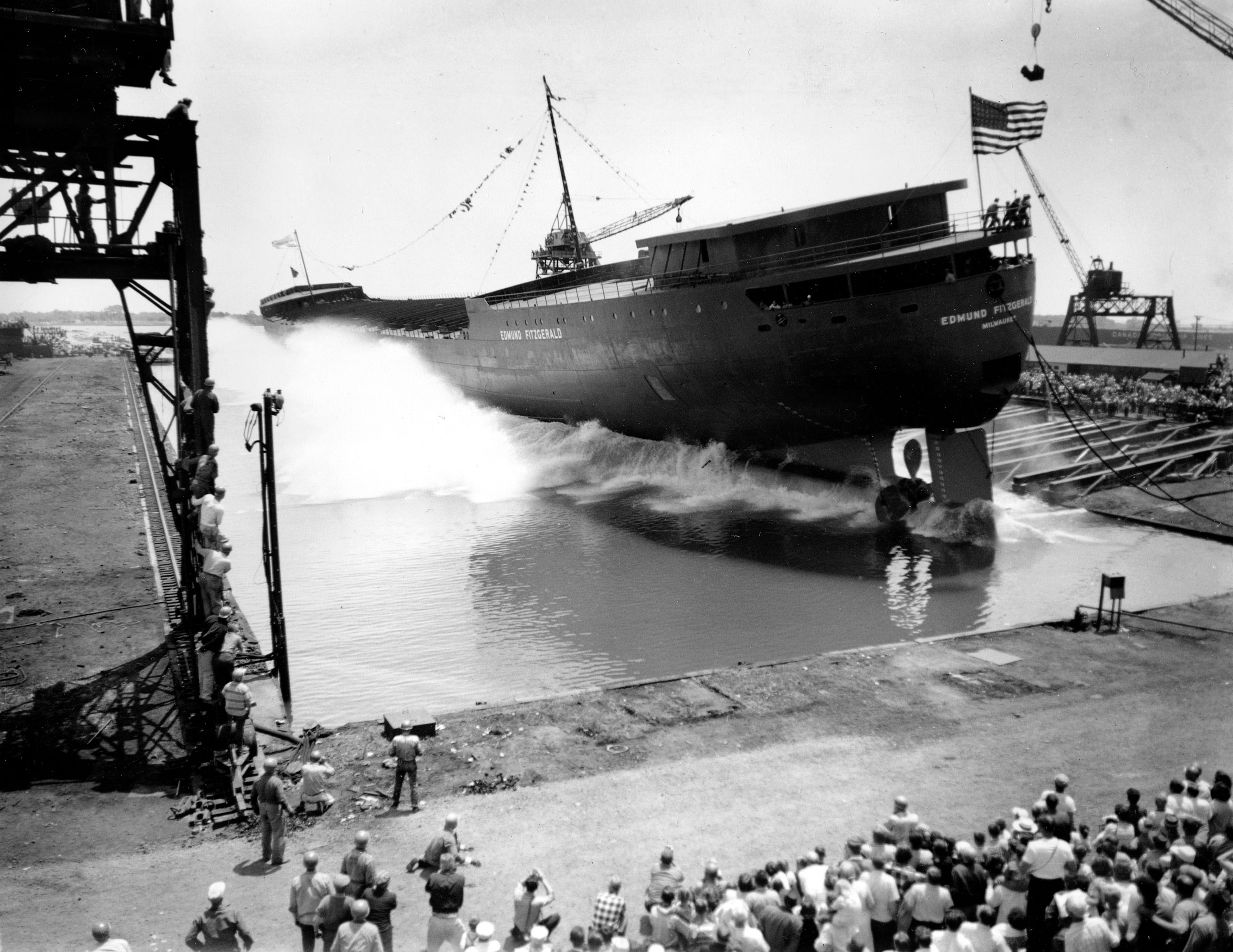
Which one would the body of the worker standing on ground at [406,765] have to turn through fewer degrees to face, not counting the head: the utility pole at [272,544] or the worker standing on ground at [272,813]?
the utility pole

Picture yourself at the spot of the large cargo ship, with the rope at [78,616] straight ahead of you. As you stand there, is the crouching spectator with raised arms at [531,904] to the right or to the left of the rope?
left

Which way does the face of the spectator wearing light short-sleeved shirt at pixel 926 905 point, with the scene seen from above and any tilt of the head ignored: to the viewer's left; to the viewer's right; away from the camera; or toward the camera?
away from the camera

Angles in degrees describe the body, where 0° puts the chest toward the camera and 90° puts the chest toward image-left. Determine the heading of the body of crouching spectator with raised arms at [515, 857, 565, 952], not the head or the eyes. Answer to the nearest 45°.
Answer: approximately 225°

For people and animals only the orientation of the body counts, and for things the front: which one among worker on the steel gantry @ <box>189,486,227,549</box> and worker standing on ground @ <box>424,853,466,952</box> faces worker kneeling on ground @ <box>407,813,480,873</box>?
worker standing on ground @ <box>424,853,466,952</box>

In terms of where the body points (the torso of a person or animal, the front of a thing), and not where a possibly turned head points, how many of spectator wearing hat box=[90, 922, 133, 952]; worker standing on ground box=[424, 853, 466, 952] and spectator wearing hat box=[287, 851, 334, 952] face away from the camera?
3

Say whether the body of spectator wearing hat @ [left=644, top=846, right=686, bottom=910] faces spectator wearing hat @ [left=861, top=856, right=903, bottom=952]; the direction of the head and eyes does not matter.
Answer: no

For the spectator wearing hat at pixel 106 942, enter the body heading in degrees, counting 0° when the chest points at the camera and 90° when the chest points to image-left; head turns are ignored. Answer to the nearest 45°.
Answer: approximately 180°

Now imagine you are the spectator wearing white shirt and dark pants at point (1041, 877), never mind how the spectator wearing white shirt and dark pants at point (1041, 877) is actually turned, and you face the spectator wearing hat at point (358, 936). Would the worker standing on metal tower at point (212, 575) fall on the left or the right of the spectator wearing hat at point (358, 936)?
right

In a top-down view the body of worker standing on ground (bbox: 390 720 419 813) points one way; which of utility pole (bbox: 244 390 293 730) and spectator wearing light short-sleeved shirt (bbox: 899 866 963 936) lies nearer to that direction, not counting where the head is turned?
the utility pole

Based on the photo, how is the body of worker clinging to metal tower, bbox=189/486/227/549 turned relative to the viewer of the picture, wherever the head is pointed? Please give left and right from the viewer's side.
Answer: facing away from the viewer and to the right of the viewer

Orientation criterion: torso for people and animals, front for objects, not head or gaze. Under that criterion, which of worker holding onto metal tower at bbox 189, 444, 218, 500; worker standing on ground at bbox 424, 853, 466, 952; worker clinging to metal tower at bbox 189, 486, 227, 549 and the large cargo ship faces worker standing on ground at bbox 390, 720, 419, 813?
worker standing on ground at bbox 424, 853, 466, 952

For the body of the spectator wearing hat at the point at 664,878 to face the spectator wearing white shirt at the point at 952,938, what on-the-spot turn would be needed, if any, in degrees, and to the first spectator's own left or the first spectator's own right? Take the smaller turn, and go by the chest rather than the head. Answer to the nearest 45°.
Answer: approximately 135° to the first spectator's own right

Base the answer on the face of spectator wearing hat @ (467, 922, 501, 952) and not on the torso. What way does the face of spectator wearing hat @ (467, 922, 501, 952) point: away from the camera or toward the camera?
away from the camera

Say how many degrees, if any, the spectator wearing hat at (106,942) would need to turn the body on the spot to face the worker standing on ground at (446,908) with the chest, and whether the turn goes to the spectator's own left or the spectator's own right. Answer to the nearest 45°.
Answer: approximately 90° to the spectator's own right

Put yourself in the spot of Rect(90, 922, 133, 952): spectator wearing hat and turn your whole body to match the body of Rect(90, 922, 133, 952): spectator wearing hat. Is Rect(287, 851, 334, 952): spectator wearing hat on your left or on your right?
on your right

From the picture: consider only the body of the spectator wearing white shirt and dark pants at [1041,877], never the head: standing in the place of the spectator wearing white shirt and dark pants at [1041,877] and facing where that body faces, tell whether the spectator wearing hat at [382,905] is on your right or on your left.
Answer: on your left

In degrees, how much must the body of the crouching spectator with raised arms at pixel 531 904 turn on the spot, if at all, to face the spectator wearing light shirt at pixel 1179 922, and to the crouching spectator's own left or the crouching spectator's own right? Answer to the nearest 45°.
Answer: approximately 45° to the crouching spectator's own right
